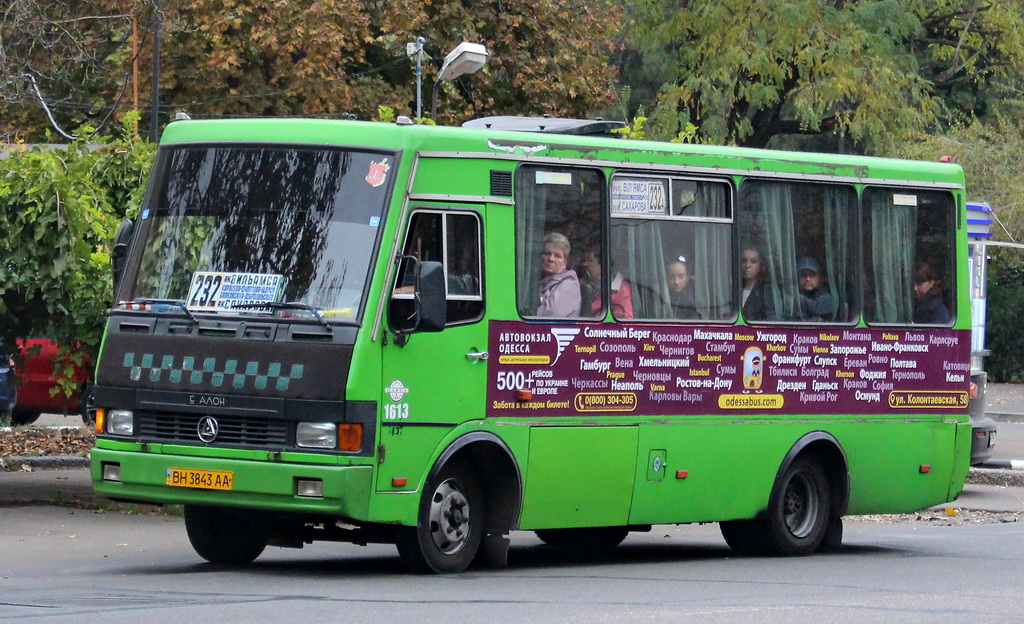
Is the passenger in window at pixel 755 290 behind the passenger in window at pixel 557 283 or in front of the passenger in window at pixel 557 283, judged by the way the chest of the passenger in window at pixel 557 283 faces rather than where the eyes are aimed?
behind

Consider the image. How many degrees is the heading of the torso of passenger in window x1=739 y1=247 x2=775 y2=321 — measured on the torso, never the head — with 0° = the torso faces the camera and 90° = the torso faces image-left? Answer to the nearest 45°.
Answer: approximately 45°

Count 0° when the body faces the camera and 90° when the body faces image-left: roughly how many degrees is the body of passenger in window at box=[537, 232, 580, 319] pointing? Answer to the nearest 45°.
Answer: approximately 45°

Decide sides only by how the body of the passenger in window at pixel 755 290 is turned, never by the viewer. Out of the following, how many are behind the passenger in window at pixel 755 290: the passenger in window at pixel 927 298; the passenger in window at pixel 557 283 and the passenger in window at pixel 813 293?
2

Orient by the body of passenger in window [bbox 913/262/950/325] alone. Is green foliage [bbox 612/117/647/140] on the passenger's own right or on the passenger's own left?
on the passenger's own right

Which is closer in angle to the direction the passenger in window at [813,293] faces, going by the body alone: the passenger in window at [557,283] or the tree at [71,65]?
the passenger in window

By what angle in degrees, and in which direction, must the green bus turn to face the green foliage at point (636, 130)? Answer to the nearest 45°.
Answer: approximately 135° to its right

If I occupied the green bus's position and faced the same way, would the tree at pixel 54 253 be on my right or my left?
on my right

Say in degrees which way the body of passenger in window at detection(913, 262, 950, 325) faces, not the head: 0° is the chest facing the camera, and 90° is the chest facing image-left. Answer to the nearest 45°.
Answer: approximately 45°

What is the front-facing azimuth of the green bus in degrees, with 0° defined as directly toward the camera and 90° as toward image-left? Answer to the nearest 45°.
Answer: approximately 45°

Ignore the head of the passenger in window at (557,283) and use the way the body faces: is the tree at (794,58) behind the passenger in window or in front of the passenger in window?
behind

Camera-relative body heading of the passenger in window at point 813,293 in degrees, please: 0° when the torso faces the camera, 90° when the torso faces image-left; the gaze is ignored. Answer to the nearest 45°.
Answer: approximately 45°

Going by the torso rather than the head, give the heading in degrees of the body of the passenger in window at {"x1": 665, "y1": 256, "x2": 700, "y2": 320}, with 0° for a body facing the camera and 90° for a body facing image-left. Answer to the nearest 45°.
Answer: approximately 45°
